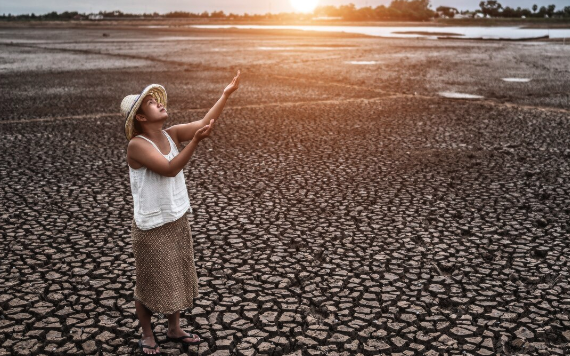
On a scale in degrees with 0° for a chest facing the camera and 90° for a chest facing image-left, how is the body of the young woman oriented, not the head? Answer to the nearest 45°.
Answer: approximately 315°

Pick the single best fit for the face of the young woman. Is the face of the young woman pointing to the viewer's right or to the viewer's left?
to the viewer's right
